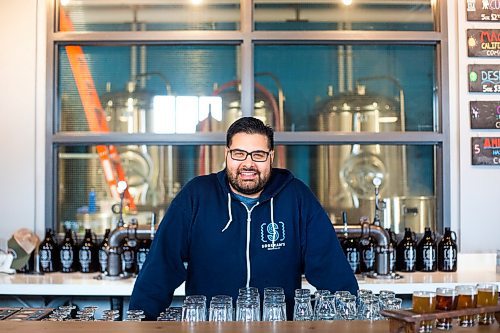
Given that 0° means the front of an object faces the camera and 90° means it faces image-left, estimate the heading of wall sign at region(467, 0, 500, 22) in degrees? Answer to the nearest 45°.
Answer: approximately 0°

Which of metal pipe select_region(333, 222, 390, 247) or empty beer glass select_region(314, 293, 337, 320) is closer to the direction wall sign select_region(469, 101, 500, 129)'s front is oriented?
the empty beer glass

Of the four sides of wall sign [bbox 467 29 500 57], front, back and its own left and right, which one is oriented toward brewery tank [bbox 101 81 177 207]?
right

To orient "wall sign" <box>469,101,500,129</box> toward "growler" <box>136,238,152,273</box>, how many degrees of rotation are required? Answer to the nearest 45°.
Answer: approximately 45° to its right

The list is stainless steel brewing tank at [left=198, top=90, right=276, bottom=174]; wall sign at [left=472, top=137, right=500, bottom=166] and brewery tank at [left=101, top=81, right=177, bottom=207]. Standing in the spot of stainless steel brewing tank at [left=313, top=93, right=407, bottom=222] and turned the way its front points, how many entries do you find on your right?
2

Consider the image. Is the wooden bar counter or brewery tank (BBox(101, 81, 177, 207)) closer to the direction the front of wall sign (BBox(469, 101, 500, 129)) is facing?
the wooden bar counter

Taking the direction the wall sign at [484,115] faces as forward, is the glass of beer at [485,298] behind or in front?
in front
